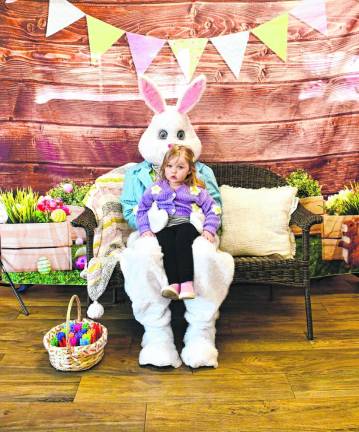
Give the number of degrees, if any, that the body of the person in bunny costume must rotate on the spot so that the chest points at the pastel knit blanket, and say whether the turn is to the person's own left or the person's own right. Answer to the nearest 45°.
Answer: approximately 135° to the person's own right

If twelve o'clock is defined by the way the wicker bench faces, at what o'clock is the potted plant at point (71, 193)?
The potted plant is roughly at 4 o'clock from the wicker bench.

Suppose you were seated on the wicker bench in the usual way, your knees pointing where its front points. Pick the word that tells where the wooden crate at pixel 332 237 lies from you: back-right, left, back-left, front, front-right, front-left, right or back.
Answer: back-left

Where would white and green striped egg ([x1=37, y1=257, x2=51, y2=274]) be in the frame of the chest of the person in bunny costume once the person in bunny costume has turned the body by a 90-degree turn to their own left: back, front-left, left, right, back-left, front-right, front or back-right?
back-left

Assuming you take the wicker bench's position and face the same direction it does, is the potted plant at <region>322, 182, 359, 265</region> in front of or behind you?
behind

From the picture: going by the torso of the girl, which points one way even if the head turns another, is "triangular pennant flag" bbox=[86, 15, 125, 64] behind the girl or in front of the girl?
behind

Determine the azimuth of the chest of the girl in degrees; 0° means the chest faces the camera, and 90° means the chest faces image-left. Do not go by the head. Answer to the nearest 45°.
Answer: approximately 0°

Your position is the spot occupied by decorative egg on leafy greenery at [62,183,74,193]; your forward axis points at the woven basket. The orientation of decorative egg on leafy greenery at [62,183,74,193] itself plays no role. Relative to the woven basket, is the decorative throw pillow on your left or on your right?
left
